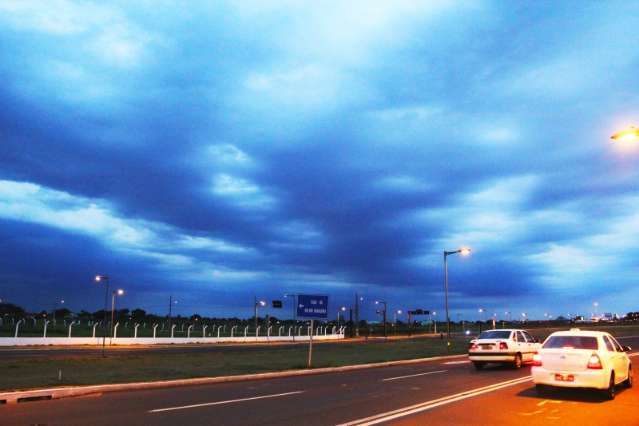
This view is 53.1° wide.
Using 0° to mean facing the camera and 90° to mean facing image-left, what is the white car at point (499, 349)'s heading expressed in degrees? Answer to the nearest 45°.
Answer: approximately 225°

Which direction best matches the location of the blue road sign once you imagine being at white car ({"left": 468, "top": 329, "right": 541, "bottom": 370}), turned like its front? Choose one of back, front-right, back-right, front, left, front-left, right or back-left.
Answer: back-left

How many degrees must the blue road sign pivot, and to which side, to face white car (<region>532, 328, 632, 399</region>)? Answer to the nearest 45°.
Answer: approximately 45° to its left

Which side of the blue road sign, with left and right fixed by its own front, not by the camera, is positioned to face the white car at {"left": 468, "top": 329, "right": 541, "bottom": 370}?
left

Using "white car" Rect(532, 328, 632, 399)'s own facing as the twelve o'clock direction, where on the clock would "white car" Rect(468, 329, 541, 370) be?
"white car" Rect(468, 329, 541, 370) is roughly at 10 o'clock from "white car" Rect(532, 328, 632, 399).

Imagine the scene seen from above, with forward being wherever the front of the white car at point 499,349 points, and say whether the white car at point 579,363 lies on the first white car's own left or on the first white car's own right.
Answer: on the first white car's own right
